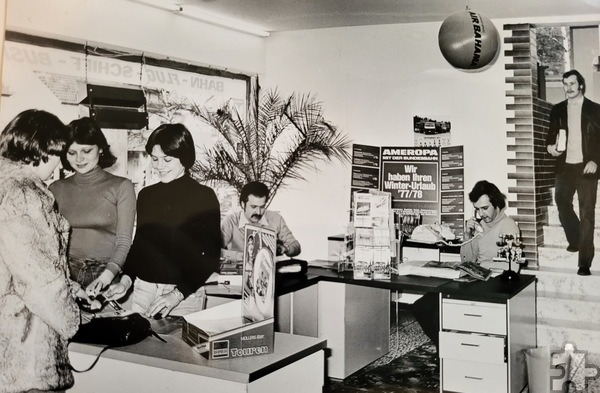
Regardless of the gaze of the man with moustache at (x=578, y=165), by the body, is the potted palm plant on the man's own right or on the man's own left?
on the man's own right

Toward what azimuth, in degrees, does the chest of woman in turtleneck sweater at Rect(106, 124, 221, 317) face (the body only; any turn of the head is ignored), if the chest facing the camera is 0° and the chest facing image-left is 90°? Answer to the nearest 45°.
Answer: approximately 45°

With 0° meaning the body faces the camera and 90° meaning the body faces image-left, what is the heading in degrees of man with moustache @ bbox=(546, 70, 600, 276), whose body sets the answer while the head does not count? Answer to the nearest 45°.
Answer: approximately 0°

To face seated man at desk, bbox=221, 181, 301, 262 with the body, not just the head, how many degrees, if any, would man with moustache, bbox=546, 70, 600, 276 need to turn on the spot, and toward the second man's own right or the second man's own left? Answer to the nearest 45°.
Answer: approximately 90° to the second man's own right

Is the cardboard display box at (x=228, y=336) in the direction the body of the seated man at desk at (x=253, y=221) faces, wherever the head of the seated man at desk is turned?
yes

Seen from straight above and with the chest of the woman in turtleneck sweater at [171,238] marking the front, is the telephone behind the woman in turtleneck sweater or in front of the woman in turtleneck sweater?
behind
